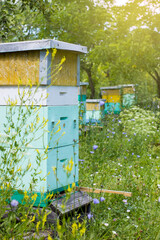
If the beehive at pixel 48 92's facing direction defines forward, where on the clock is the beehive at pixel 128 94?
the beehive at pixel 128 94 is roughly at 8 o'clock from the beehive at pixel 48 92.

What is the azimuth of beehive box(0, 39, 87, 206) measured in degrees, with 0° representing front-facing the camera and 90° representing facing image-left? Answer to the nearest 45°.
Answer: approximately 315°
